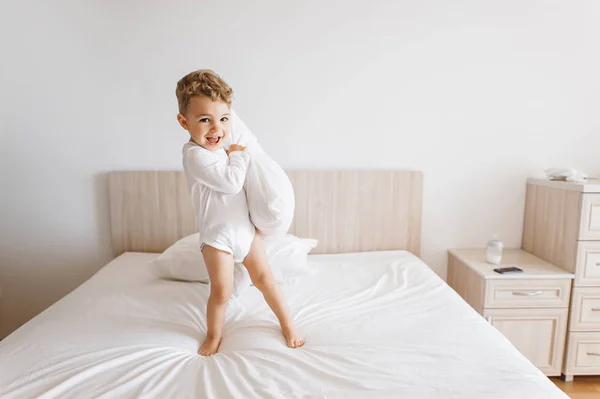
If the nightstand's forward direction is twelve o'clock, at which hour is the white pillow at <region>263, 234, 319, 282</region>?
The white pillow is roughly at 2 o'clock from the nightstand.

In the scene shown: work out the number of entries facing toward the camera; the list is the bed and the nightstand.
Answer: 2

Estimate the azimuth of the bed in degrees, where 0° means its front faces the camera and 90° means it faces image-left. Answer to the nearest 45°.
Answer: approximately 0°

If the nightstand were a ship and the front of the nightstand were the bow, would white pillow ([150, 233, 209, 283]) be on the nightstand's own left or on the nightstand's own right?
on the nightstand's own right

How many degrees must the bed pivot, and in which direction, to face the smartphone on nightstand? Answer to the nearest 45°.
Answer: approximately 135° to its left

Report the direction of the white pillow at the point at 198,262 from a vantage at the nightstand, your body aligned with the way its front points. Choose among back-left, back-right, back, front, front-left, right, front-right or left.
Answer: front-right

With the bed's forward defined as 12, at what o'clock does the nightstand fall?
The nightstand is roughly at 8 o'clock from the bed.

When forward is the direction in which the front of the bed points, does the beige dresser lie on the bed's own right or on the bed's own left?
on the bed's own left
